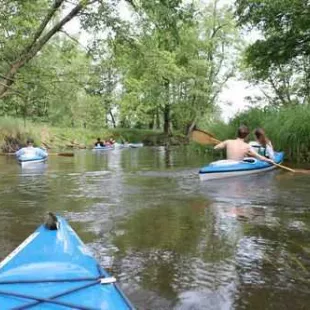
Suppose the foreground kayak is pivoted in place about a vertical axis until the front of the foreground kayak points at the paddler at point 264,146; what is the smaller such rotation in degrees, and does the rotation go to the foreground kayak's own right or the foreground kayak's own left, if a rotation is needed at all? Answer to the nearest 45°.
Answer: approximately 45° to the foreground kayak's own right

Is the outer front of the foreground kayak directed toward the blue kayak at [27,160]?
yes

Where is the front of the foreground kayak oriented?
away from the camera

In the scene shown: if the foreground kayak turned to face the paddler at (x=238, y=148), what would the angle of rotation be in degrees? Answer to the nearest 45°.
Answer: approximately 45° to its right
